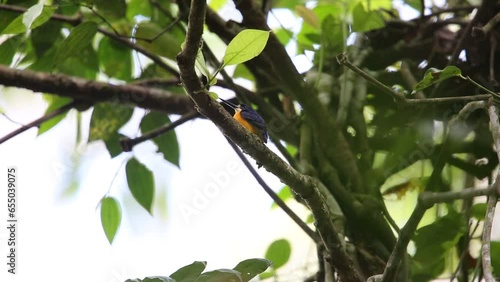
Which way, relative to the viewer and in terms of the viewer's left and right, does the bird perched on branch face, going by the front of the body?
facing to the left of the viewer
